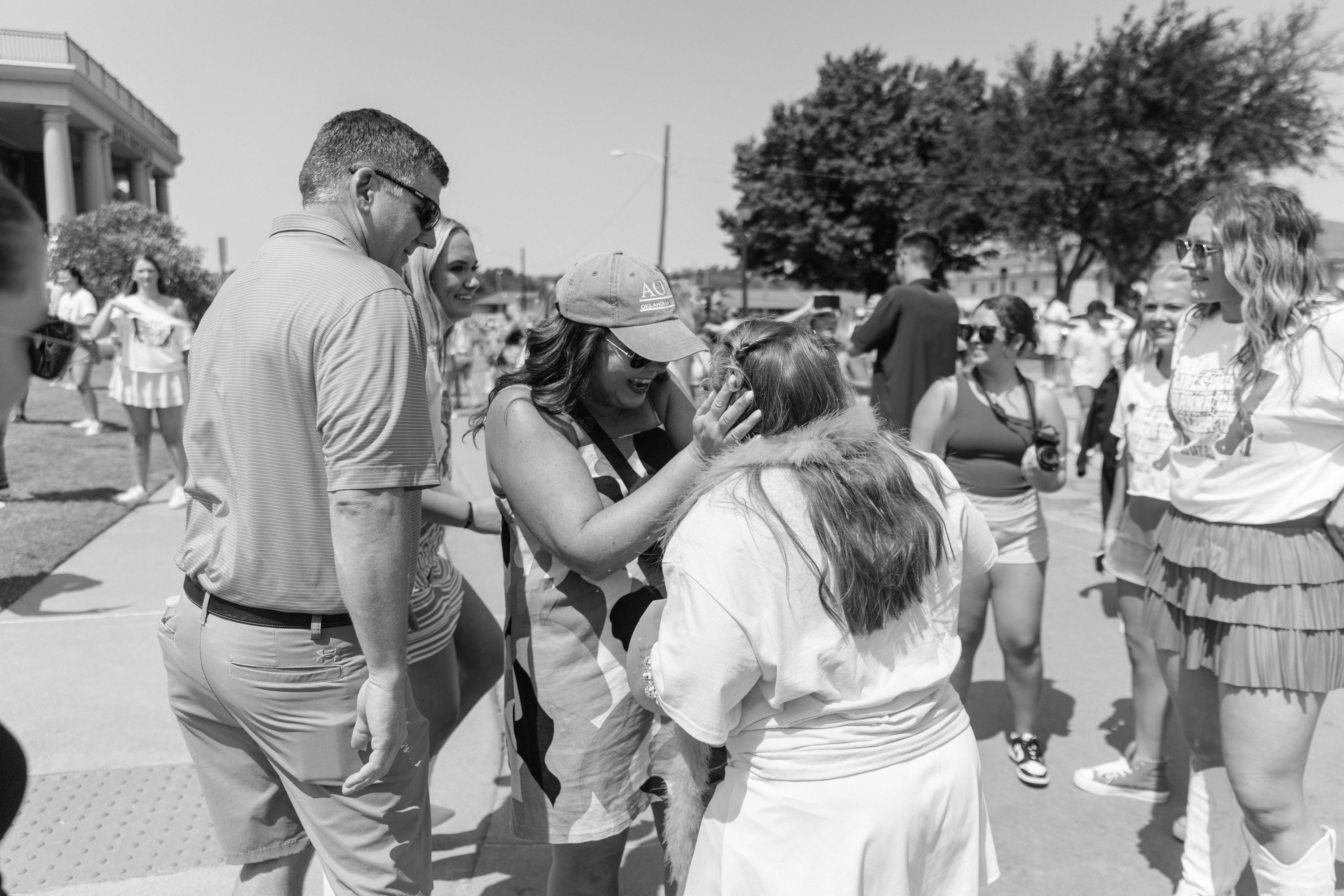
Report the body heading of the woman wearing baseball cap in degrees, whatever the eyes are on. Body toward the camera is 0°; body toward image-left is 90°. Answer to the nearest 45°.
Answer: approximately 315°

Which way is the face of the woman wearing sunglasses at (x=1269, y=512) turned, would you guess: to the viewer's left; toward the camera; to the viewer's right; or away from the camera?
to the viewer's left

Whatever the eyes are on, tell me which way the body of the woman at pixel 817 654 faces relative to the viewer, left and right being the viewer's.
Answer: facing away from the viewer and to the left of the viewer

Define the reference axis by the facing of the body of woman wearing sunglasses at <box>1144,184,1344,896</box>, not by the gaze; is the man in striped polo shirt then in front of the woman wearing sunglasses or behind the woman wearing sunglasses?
in front

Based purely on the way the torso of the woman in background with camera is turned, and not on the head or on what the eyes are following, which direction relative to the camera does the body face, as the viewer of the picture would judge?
toward the camera

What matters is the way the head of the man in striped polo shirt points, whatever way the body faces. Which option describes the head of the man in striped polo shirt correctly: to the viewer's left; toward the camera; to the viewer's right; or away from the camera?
to the viewer's right

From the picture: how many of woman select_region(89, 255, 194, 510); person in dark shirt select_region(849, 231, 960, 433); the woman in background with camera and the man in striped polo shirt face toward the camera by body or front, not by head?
2

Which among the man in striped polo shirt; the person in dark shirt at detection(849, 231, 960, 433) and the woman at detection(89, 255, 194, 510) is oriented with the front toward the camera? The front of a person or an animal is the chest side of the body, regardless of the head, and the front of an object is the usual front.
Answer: the woman

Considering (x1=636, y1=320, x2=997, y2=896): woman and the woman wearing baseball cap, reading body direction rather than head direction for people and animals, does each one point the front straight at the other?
yes

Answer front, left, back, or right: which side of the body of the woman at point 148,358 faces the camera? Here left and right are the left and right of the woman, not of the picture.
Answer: front

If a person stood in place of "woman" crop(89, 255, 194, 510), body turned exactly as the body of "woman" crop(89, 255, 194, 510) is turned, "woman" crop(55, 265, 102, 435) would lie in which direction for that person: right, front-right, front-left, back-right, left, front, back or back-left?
back

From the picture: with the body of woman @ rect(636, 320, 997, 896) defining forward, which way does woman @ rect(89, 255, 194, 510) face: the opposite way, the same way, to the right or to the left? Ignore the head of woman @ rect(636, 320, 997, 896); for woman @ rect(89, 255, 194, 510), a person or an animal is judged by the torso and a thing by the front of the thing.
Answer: the opposite way

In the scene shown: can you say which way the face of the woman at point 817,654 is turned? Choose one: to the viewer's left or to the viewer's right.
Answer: to the viewer's left

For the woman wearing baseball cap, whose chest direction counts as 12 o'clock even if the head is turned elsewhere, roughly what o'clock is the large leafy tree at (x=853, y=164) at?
The large leafy tree is roughly at 8 o'clock from the woman wearing baseball cap.

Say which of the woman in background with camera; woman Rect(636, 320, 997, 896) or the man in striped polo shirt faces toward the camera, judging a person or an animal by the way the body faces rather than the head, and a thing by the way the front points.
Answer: the woman in background with camera

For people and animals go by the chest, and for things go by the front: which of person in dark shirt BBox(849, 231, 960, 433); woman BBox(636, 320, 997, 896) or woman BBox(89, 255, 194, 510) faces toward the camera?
woman BBox(89, 255, 194, 510)

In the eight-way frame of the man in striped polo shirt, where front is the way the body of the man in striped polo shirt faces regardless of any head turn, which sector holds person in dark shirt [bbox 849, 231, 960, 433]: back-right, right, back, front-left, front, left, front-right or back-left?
front

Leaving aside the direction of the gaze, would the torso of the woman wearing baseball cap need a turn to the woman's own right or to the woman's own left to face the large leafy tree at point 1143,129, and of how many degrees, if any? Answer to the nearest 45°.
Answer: approximately 90° to the woman's own left

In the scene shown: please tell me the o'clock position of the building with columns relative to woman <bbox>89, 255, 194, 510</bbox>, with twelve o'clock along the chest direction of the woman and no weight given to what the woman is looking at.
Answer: The building with columns is roughly at 6 o'clock from the woman.
